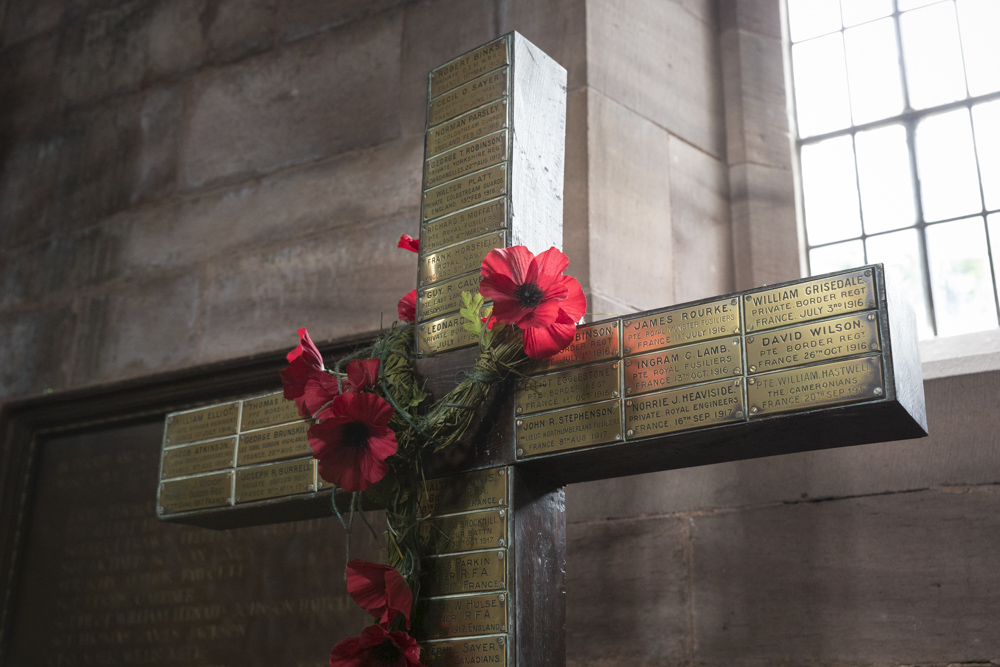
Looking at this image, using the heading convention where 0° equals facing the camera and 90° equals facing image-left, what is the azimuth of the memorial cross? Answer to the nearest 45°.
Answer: approximately 45°
